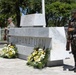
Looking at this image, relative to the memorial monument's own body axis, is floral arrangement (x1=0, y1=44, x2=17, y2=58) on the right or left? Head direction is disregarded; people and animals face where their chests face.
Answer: on its right
